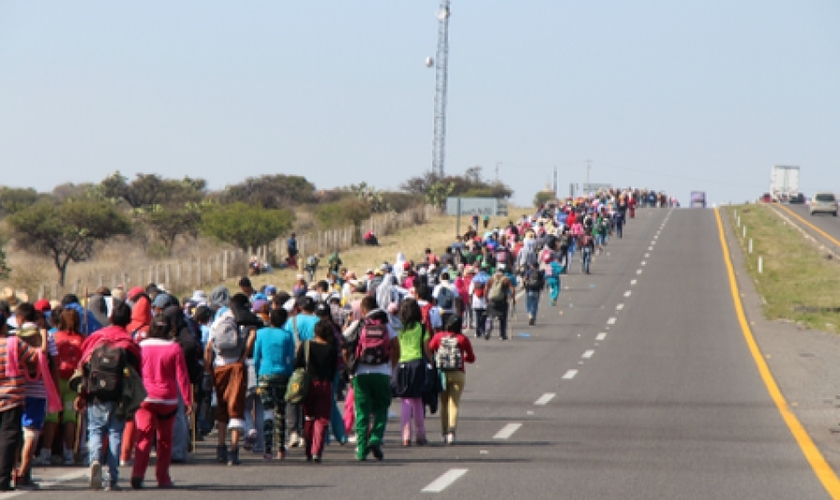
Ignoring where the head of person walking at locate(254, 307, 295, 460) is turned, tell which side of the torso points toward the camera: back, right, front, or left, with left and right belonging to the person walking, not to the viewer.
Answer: back

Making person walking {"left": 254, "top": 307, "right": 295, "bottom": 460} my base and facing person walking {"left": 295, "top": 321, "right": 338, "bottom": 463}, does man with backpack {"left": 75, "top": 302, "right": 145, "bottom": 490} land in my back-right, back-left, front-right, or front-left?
back-right

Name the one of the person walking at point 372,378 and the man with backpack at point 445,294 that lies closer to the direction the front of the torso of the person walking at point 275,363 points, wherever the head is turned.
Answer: the man with backpack

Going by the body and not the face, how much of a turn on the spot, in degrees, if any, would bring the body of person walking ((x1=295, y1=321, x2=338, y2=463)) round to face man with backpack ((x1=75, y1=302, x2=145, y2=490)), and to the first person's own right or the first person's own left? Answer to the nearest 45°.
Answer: approximately 135° to the first person's own left

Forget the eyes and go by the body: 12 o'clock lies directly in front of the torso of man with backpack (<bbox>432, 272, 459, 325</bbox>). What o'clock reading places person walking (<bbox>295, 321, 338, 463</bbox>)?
The person walking is roughly at 6 o'clock from the man with backpack.

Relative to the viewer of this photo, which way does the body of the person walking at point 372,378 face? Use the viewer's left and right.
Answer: facing away from the viewer

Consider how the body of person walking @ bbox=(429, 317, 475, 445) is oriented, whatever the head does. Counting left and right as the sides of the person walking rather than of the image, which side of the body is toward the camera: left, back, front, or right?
back

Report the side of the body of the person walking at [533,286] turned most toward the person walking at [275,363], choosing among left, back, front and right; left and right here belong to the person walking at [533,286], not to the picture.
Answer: back

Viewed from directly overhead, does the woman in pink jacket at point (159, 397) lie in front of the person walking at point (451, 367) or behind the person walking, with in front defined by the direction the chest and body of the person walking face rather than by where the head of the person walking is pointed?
behind

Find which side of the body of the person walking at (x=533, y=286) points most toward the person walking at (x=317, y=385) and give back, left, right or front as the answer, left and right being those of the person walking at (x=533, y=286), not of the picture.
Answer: back

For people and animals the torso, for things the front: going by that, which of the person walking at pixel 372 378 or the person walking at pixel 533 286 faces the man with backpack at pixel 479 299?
the person walking at pixel 372 378

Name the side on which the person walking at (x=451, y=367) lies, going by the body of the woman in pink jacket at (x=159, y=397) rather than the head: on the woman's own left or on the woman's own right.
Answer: on the woman's own right

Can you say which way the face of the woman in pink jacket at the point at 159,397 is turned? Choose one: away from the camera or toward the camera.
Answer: away from the camera

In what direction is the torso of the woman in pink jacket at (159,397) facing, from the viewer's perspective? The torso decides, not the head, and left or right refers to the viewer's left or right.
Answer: facing away from the viewer

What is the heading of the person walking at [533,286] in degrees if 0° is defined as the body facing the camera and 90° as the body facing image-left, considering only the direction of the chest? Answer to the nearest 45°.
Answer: approximately 180°

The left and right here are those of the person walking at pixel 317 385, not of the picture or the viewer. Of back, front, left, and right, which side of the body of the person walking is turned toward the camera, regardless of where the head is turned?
back
